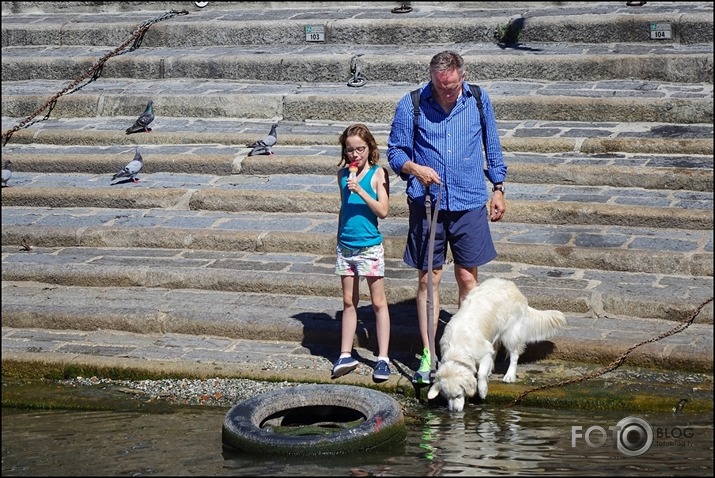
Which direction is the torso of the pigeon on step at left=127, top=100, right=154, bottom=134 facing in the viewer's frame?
to the viewer's right

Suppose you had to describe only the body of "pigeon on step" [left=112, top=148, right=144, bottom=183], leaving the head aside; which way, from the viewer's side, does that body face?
to the viewer's right

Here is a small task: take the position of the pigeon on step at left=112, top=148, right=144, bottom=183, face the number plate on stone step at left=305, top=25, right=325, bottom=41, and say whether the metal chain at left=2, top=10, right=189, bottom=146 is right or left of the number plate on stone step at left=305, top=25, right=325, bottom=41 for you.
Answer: left

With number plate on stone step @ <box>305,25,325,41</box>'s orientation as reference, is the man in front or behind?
in front

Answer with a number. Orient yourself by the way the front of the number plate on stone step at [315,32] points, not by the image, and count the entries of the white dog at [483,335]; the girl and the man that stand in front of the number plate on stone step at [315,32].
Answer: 3

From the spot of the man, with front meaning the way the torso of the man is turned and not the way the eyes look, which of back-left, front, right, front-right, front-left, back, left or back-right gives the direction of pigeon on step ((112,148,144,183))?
back-right

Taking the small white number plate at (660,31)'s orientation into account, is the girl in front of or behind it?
in front

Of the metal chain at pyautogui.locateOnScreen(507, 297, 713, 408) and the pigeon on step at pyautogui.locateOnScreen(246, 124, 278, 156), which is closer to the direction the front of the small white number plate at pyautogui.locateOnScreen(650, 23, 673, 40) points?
the metal chain

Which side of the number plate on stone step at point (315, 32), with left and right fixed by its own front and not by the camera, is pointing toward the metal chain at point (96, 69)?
right

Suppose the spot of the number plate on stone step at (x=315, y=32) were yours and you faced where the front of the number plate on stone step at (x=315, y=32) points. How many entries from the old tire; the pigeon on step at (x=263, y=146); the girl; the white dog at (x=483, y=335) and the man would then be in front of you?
5

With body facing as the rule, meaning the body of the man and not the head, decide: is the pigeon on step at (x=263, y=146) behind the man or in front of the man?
behind

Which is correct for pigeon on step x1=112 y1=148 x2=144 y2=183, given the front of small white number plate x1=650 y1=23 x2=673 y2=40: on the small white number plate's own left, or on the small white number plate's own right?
on the small white number plate's own right
